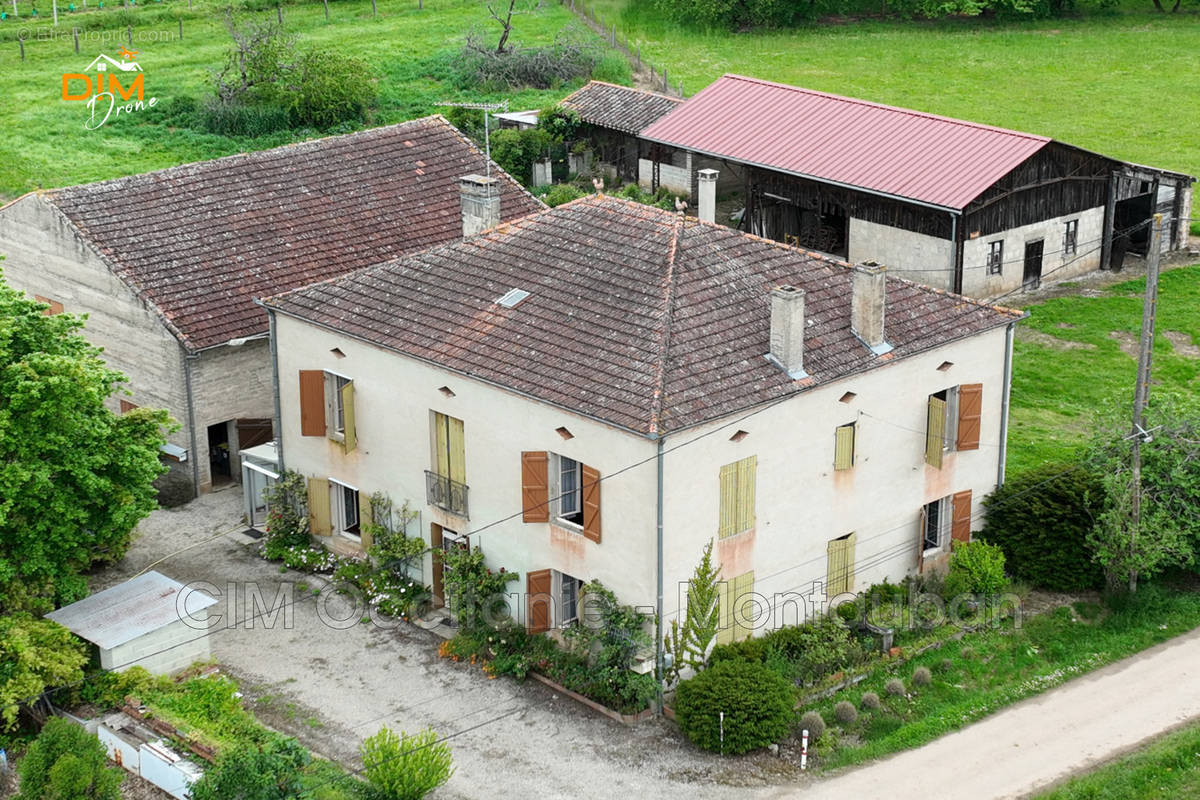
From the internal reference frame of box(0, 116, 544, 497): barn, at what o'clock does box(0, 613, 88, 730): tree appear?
The tree is roughly at 2 o'clock from the barn.

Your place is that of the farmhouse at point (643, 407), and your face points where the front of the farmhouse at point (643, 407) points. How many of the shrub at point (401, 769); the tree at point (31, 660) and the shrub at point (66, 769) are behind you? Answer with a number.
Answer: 0

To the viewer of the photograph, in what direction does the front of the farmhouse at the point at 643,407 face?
facing the viewer and to the left of the viewer

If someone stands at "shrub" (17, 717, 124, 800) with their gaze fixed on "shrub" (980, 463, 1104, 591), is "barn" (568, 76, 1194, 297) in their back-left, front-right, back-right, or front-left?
front-left

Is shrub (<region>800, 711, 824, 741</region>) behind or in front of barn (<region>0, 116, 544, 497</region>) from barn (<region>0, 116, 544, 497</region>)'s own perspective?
in front

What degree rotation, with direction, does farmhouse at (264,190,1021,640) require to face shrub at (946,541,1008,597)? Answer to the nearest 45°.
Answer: approximately 135° to its left

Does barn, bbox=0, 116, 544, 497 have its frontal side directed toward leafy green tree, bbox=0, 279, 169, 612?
no

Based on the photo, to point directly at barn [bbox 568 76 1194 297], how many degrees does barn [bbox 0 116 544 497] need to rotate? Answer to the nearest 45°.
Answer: approximately 45° to its left

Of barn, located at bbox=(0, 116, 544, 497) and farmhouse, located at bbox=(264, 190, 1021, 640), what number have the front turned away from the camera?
0

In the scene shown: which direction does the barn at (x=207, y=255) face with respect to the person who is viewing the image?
facing the viewer and to the right of the viewer

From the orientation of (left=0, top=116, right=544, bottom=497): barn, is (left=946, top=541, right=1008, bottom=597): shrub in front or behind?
in front

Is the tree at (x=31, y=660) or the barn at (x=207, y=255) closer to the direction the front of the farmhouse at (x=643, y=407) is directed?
the tree

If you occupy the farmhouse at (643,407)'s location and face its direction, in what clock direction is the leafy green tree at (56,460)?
The leafy green tree is roughly at 1 o'clock from the farmhouse.

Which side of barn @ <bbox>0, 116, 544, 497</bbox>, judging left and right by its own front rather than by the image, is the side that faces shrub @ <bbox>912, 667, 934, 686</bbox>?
front

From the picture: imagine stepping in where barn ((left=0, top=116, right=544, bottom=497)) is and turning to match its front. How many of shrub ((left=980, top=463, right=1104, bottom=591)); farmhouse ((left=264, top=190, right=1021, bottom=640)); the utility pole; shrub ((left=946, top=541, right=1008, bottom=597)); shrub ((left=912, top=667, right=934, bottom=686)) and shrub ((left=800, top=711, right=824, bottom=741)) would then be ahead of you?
6

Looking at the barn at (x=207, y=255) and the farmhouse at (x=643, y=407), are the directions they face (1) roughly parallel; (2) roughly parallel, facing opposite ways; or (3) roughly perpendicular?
roughly perpendicular
